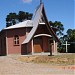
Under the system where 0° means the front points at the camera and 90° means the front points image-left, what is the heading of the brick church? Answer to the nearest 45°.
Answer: approximately 315°
